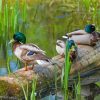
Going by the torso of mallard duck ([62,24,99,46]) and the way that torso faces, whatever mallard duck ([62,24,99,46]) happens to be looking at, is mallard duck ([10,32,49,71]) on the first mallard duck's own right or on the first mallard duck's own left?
on the first mallard duck's own right

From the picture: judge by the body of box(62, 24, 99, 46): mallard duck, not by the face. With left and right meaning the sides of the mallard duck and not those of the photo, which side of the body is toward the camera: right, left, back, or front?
right

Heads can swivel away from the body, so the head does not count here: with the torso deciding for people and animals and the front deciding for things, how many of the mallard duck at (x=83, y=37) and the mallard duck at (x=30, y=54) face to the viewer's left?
1

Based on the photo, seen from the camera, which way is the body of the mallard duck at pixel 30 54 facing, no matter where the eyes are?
to the viewer's left

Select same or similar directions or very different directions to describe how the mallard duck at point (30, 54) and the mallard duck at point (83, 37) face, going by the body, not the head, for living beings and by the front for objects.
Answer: very different directions

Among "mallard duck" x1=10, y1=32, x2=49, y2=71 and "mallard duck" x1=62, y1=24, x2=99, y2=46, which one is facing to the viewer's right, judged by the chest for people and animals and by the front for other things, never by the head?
"mallard duck" x1=62, y1=24, x2=99, y2=46

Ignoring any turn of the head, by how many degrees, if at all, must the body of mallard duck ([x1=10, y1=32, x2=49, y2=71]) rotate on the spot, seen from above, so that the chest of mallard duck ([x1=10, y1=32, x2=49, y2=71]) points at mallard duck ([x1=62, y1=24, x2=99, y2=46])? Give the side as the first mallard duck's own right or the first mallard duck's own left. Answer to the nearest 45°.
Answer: approximately 135° to the first mallard duck's own right
